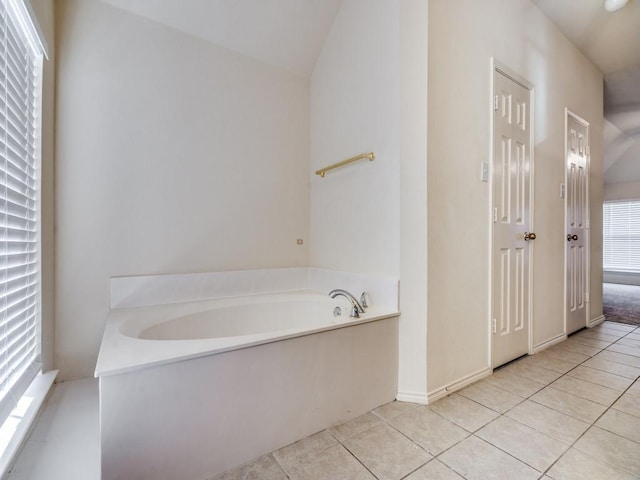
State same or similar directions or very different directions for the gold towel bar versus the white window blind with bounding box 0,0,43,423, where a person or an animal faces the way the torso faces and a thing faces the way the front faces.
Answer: very different directions

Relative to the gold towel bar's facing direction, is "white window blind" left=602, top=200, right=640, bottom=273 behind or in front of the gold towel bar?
behind

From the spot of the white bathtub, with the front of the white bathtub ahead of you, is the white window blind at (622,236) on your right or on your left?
on your left

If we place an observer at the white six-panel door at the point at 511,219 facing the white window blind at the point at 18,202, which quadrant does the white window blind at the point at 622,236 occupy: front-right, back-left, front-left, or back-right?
back-right

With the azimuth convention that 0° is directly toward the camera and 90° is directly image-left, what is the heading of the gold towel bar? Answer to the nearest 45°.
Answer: approximately 45°

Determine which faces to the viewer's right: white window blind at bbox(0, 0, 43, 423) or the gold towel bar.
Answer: the white window blind

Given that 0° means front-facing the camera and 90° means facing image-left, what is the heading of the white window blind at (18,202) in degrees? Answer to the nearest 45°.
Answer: approximately 270°

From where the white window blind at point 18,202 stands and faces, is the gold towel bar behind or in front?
in front

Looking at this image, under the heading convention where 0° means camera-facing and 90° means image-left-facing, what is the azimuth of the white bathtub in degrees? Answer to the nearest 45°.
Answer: approximately 315°

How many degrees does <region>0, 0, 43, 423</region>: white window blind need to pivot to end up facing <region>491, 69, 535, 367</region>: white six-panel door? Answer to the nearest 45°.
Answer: approximately 45° to its right

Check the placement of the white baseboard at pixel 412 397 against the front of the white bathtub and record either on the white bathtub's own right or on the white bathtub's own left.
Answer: on the white bathtub's own left

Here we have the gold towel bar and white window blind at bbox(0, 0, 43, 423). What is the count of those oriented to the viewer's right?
1

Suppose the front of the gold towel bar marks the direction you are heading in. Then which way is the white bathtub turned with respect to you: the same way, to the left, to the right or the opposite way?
to the left
